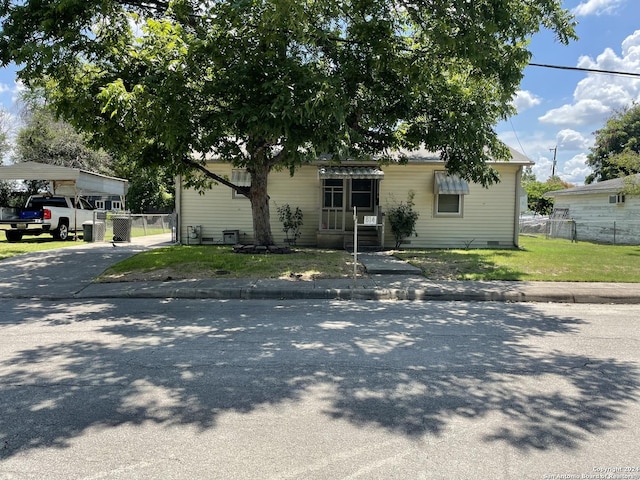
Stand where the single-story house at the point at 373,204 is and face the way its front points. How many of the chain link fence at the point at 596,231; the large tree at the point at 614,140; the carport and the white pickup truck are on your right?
2

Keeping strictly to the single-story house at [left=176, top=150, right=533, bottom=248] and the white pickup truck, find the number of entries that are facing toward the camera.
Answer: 1

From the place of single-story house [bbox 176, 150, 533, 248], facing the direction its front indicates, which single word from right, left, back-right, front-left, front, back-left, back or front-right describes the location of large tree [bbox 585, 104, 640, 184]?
back-left

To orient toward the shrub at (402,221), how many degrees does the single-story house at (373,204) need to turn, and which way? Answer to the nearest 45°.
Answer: approximately 45° to its left

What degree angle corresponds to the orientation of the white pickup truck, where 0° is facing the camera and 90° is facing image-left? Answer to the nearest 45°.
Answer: approximately 225°

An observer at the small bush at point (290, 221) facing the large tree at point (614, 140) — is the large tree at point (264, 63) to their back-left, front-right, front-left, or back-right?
back-right

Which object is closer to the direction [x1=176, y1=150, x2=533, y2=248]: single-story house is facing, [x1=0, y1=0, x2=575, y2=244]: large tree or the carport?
the large tree

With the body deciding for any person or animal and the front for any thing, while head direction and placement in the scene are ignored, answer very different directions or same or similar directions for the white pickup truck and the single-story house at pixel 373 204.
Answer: very different directions

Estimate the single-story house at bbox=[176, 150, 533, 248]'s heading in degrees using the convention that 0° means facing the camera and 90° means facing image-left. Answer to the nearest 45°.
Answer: approximately 0°

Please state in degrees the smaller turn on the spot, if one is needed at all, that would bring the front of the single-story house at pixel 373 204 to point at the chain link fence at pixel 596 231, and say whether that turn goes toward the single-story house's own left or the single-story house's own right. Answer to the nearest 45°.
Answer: approximately 135° to the single-story house's own left

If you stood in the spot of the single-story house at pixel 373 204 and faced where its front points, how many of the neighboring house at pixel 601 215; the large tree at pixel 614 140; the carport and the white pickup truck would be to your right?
2
